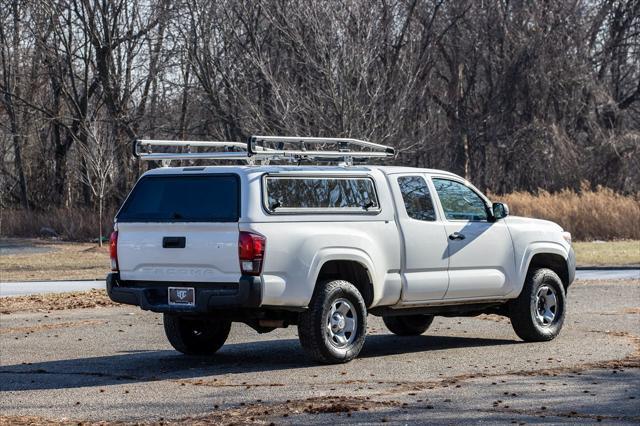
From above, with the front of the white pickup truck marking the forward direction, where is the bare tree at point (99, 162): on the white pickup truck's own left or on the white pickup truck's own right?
on the white pickup truck's own left

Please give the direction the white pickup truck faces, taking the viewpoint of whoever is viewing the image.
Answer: facing away from the viewer and to the right of the viewer
